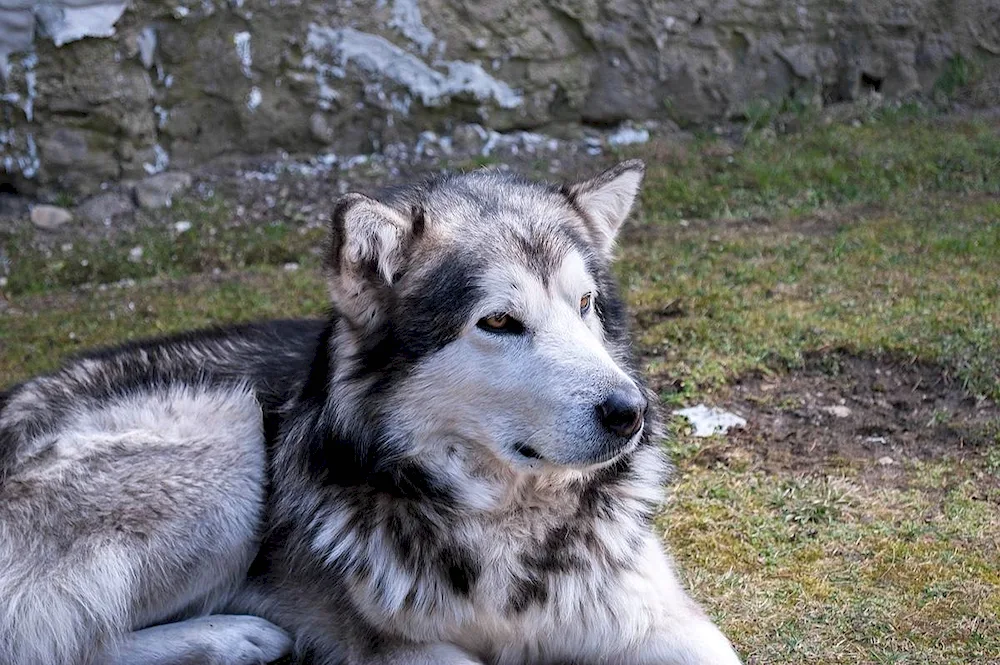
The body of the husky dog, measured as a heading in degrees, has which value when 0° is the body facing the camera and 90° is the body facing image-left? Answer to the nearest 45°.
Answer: approximately 315°

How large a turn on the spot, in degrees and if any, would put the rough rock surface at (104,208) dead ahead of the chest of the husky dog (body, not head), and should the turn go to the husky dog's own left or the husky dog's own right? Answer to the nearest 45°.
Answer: approximately 135° to the husky dog's own left

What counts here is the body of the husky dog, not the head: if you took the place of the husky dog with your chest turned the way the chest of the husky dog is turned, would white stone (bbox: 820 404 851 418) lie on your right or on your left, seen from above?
on your left

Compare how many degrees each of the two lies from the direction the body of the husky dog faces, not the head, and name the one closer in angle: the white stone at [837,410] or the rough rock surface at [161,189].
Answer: the white stone

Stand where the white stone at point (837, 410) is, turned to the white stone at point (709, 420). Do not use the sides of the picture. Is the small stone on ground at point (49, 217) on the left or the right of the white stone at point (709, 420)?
right

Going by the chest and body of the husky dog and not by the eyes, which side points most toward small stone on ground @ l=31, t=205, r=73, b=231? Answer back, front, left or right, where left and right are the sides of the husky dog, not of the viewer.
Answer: back

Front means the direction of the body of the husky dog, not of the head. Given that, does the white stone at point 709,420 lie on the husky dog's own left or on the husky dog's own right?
on the husky dog's own left

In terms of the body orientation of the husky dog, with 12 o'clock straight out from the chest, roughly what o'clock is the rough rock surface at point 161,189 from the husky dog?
The rough rock surface is roughly at 7 o'clock from the husky dog.
